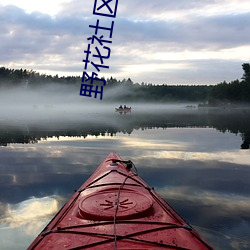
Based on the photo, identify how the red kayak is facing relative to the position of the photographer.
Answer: facing away from the viewer
